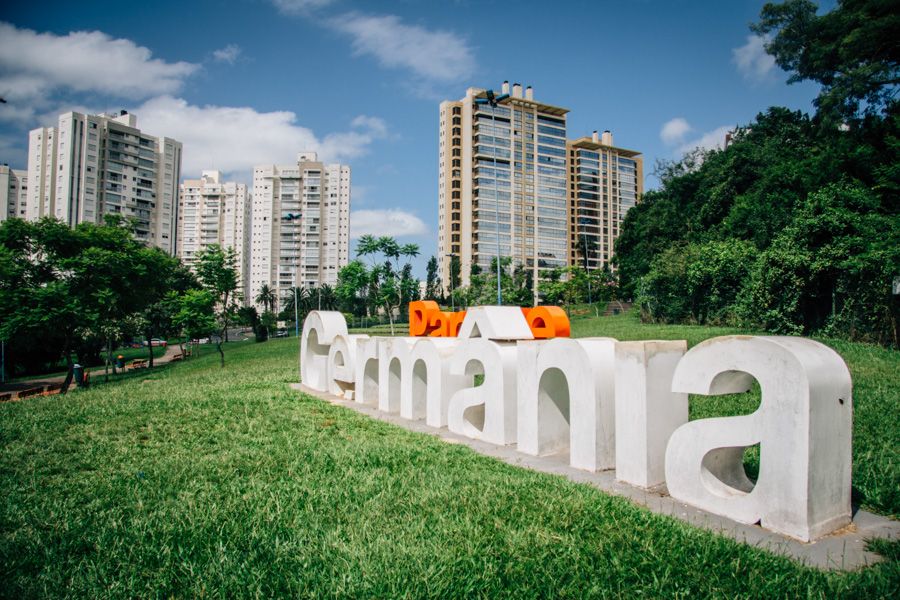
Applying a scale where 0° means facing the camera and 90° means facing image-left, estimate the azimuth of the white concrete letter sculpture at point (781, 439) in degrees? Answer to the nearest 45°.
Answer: approximately 45°

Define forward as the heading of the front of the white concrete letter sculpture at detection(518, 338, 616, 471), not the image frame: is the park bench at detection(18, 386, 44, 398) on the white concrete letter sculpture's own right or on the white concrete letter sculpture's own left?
on the white concrete letter sculpture's own right

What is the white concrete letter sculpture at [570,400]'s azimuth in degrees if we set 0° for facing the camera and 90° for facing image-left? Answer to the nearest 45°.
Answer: approximately 45°

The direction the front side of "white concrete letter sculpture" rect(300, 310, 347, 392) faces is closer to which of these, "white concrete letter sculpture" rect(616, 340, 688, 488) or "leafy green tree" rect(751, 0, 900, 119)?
the white concrete letter sculpture

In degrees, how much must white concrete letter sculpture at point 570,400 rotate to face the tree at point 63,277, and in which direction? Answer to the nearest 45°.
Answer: approximately 90° to its right

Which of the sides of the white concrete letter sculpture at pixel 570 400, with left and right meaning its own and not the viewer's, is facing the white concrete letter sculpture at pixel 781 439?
left

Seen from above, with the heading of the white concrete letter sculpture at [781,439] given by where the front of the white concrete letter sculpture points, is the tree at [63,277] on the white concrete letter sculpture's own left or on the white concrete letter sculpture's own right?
on the white concrete letter sculpture's own right

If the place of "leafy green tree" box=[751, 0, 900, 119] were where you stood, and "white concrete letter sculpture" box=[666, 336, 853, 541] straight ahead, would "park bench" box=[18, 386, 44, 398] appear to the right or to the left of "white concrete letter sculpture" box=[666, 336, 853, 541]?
right

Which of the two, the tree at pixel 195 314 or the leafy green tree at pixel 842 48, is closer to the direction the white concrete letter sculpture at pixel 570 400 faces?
the tree
